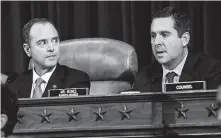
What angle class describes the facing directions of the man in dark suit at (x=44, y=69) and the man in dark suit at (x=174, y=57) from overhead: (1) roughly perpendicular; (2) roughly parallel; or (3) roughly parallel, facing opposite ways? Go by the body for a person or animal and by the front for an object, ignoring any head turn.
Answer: roughly parallel

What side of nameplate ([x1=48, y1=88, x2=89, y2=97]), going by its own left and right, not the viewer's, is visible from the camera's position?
front

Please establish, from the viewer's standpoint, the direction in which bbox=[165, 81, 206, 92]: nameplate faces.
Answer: facing the viewer

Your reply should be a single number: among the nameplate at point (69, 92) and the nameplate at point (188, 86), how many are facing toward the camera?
2

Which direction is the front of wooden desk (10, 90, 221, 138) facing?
toward the camera

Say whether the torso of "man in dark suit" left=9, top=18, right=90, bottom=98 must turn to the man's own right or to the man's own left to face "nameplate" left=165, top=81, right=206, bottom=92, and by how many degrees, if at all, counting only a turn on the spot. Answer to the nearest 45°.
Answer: approximately 90° to the man's own left

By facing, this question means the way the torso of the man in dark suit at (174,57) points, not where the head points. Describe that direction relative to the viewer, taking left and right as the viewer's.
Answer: facing the viewer and to the left of the viewer

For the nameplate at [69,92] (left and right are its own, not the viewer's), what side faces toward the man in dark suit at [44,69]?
back

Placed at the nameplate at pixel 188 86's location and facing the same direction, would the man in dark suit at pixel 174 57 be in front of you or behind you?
behind

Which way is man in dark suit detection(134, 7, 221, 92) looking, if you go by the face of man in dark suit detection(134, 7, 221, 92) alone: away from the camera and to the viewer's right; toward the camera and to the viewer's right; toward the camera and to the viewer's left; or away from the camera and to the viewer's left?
toward the camera and to the viewer's left
